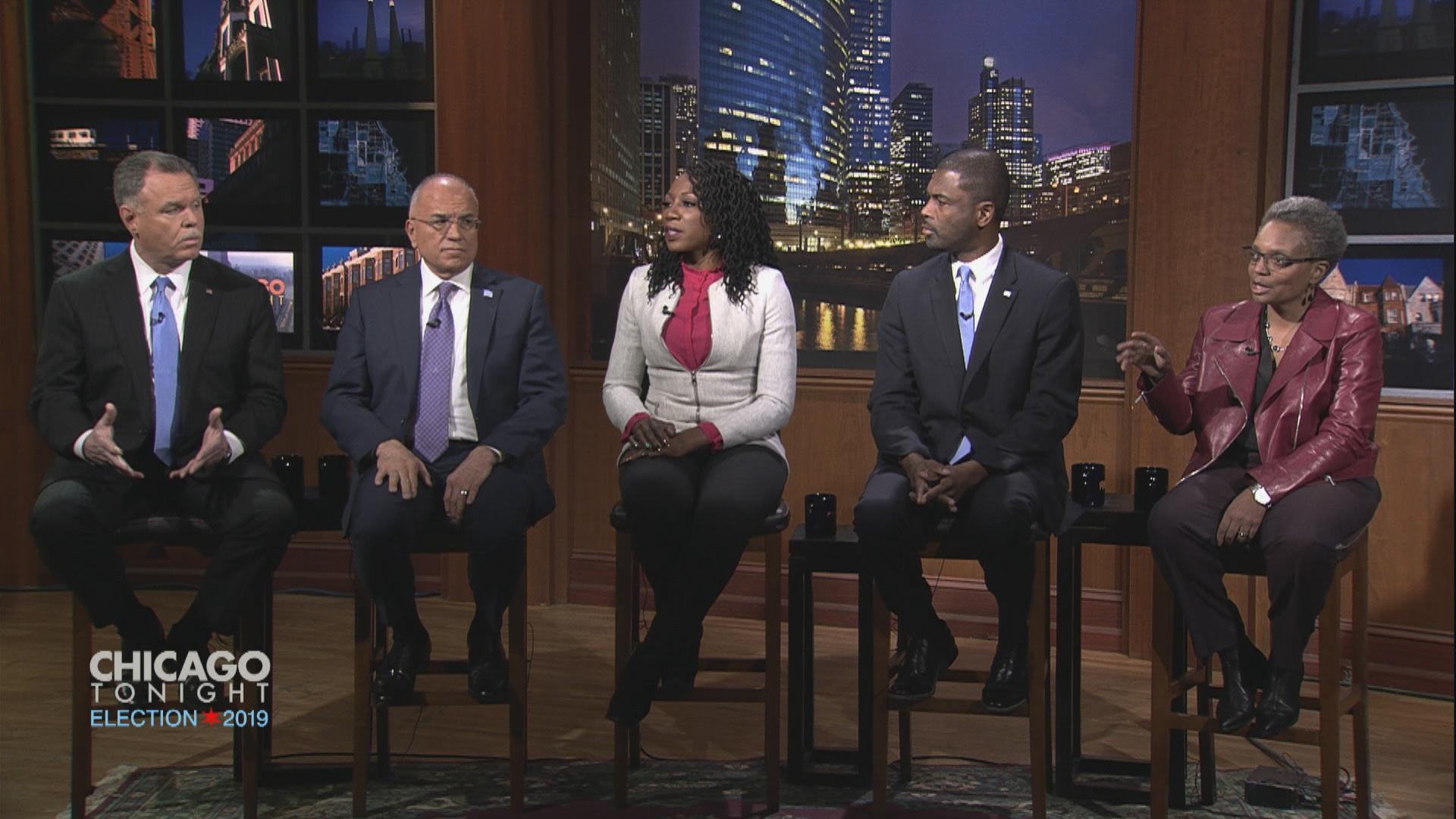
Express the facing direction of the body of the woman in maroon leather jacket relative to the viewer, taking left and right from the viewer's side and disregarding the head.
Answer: facing the viewer and to the left of the viewer

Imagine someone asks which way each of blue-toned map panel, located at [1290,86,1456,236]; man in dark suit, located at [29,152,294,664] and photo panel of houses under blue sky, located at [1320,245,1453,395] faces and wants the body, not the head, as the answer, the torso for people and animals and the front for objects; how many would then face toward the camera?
3

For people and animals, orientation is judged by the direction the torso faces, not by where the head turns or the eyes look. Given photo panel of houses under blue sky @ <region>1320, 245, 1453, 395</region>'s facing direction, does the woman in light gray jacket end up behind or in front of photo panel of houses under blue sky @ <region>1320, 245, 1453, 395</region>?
in front

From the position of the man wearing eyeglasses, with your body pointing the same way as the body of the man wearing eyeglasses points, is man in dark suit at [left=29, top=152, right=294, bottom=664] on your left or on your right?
on your right

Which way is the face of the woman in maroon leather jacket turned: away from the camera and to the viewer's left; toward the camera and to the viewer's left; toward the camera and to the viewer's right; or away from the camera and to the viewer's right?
toward the camera and to the viewer's left

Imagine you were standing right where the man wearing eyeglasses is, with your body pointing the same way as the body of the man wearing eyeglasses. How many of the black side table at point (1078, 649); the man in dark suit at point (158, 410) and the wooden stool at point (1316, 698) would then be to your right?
1

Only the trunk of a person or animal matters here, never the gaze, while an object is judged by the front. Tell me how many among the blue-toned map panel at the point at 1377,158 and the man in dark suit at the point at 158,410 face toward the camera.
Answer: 2

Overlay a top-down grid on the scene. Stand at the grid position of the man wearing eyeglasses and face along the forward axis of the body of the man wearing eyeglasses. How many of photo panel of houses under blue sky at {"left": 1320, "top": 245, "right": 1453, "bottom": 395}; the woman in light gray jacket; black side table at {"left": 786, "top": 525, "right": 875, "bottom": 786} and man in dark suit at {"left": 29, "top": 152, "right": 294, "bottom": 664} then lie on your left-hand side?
3

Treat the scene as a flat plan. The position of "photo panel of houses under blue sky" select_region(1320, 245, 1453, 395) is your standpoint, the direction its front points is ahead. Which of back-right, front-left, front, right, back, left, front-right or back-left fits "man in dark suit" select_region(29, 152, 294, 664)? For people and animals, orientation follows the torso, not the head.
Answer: front-right

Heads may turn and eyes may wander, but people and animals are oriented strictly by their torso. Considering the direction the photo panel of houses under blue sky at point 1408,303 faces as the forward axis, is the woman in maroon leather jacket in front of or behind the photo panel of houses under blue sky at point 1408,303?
in front

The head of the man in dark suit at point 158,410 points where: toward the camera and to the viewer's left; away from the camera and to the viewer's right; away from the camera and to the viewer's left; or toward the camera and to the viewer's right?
toward the camera and to the viewer's right

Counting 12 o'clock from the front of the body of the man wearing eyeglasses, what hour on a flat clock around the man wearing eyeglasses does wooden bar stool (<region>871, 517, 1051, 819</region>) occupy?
The wooden bar stool is roughly at 10 o'clock from the man wearing eyeglasses.

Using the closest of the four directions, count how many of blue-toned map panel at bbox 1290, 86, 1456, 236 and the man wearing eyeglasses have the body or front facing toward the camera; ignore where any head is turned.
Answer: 2

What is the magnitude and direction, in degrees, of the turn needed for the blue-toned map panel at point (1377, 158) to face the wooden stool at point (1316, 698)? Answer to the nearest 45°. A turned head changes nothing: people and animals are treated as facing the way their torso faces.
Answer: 0° — it already faces it
